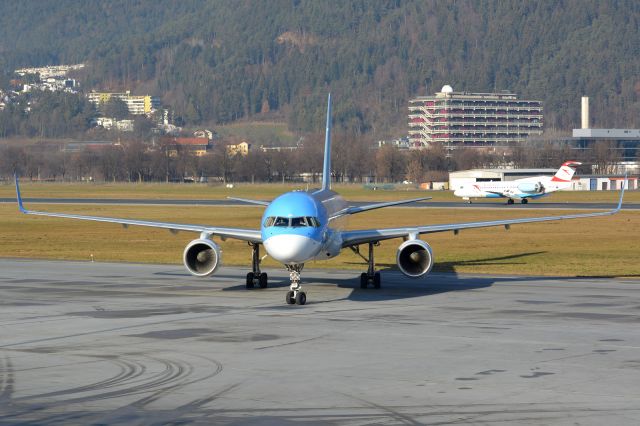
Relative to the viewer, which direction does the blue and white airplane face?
toward the camera
